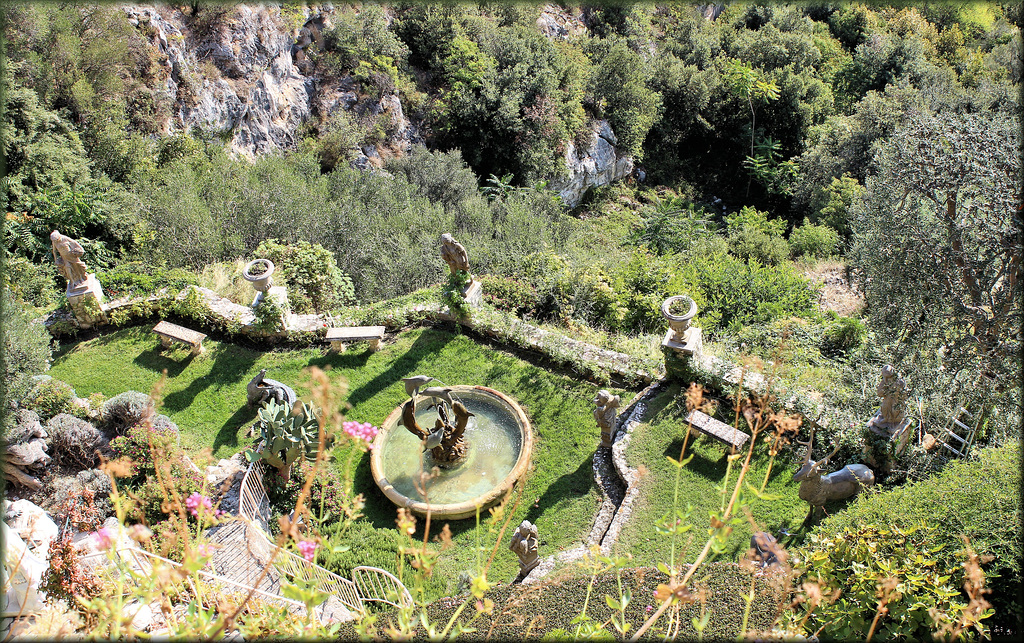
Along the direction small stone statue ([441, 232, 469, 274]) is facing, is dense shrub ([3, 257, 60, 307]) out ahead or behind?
ahead

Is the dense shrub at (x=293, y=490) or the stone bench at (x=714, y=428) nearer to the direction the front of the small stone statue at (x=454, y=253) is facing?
the dense shrub

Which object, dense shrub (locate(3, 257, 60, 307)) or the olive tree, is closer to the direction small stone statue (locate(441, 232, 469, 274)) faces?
the dense shrub

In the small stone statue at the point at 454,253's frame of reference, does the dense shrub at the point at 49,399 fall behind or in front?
in front

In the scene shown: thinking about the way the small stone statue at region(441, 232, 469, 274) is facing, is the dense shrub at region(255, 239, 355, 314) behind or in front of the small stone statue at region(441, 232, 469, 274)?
in front
